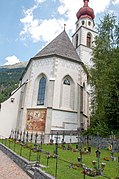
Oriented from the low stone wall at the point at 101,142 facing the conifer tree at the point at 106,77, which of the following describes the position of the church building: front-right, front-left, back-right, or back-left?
front-left

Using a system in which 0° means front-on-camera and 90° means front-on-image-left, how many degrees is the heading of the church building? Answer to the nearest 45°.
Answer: approximately 180°

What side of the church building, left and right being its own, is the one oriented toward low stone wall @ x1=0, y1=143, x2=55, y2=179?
back

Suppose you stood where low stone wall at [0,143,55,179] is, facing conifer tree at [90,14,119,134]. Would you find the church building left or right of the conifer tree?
left

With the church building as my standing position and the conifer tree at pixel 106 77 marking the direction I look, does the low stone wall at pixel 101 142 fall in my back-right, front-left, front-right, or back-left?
front-right
